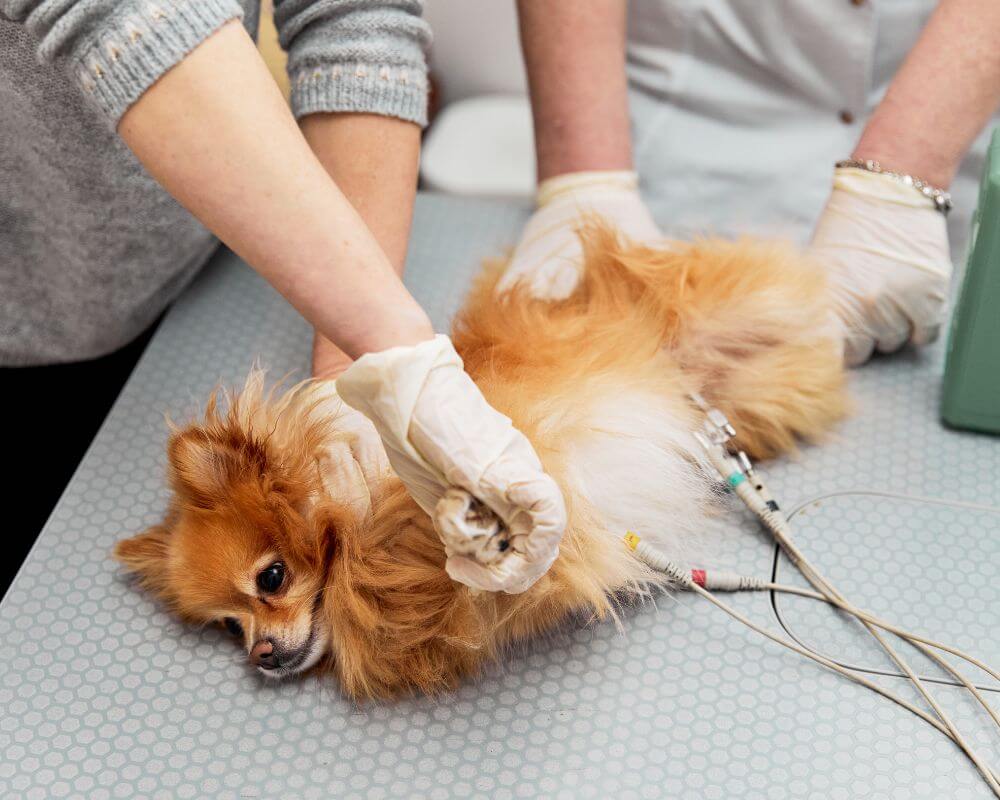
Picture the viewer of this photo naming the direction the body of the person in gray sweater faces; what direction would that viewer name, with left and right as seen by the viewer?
facing the viewer and to the right of the viewer
